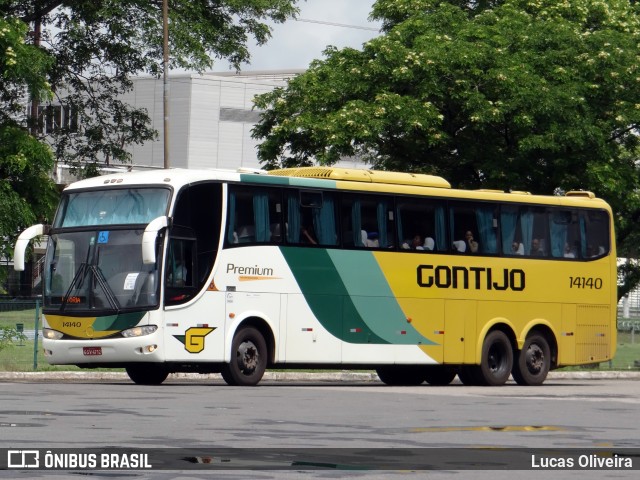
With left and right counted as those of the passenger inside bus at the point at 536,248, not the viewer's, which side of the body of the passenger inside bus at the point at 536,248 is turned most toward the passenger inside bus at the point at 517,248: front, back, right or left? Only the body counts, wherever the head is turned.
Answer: front

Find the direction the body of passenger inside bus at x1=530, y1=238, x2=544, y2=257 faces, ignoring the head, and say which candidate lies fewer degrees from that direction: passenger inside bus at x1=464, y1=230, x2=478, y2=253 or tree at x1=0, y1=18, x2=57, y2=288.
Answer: the passenger inside bus

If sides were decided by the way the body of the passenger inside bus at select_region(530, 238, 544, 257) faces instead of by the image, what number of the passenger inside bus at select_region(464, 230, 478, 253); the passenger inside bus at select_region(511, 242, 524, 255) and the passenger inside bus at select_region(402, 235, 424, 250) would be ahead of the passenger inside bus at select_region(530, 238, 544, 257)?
3

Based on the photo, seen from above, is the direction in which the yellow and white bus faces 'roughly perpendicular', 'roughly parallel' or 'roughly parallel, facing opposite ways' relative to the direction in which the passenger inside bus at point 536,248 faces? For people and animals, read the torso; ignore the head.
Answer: roughly parallel

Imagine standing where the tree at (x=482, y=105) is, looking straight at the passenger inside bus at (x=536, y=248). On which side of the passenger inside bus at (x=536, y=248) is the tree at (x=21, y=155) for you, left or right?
right

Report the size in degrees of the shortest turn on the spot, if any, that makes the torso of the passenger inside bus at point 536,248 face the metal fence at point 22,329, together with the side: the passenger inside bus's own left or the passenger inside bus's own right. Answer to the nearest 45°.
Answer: approximately 45° to the passenger inside bus's own right

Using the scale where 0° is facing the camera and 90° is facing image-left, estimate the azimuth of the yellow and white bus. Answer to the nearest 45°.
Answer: approximately 45°

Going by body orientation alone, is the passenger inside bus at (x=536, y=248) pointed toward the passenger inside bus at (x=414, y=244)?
yes

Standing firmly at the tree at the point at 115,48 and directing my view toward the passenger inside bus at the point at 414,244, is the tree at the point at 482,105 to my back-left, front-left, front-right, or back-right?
front-left

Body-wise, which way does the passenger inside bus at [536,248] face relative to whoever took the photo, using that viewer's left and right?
facing the viewer and to the left of the viewer

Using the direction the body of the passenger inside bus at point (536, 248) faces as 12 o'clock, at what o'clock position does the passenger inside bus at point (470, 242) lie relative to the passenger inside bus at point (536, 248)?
the passenger inside bus at point (470, 242) is roughly at 12 o'clock from the passenger inside bus at point (536, 248).
